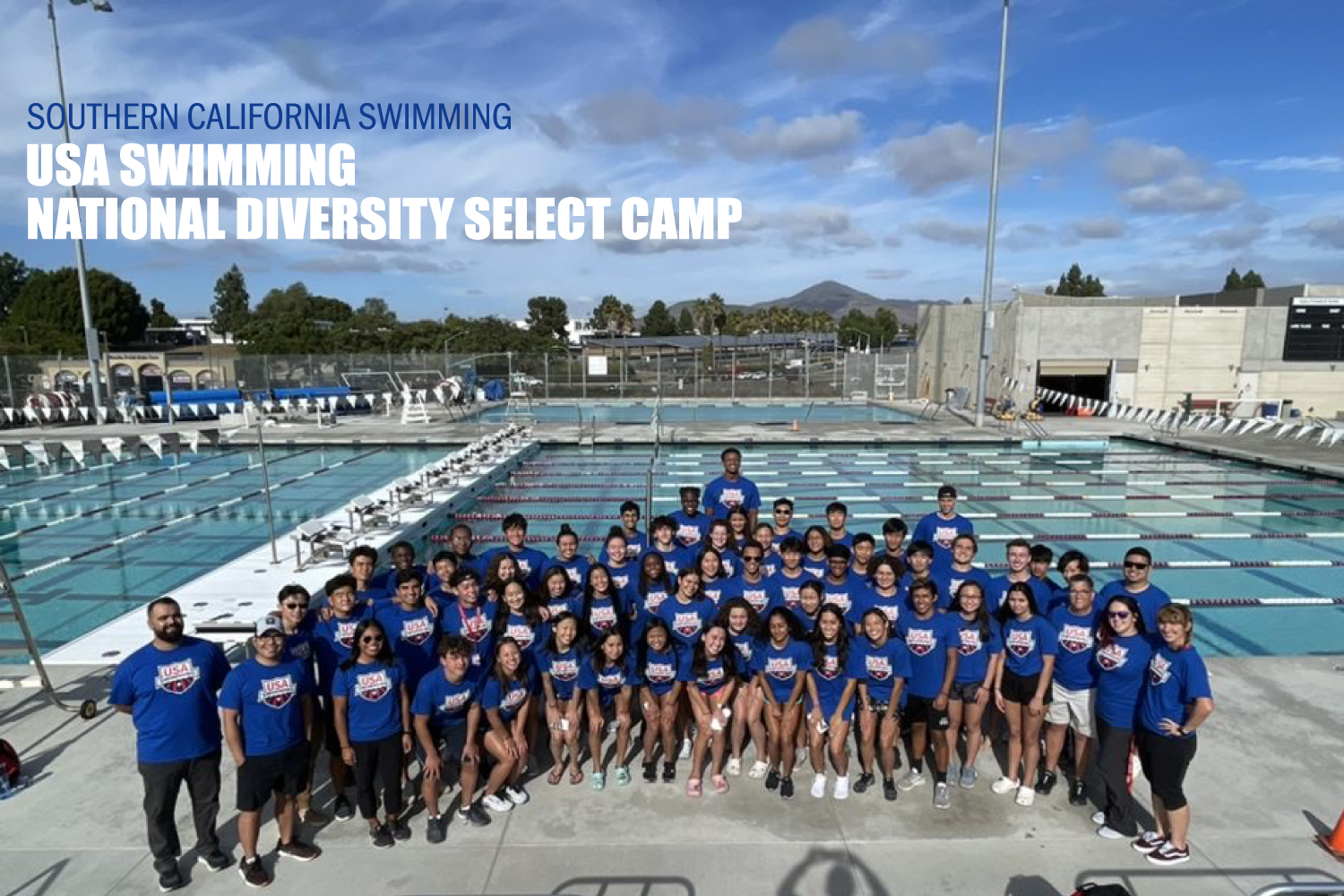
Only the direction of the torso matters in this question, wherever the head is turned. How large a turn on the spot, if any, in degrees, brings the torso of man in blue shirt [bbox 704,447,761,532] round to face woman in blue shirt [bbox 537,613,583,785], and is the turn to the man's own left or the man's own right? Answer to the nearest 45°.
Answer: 0° — they already face them

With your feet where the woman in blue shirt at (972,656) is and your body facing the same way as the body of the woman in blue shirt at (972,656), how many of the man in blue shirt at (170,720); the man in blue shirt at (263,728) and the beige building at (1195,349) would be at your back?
1

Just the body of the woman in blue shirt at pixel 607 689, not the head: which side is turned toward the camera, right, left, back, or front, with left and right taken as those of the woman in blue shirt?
front

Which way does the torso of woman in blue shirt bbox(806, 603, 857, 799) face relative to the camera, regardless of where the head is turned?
toward the camera

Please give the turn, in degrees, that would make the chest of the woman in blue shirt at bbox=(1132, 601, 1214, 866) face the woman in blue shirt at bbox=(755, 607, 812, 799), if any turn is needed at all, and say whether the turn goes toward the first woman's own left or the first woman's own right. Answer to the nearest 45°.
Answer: approximately 45° to the first woman's own right

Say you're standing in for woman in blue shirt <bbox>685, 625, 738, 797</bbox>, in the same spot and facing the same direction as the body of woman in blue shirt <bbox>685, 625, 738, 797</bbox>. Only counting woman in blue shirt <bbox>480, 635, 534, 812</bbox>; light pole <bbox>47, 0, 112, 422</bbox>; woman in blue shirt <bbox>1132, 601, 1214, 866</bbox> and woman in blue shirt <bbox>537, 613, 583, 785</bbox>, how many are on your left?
1

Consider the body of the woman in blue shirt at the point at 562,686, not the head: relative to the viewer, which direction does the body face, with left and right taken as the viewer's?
facing the viewer

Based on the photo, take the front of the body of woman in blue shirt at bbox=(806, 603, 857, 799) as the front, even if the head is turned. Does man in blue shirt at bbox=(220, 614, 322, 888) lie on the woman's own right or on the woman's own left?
on the woman's own right
